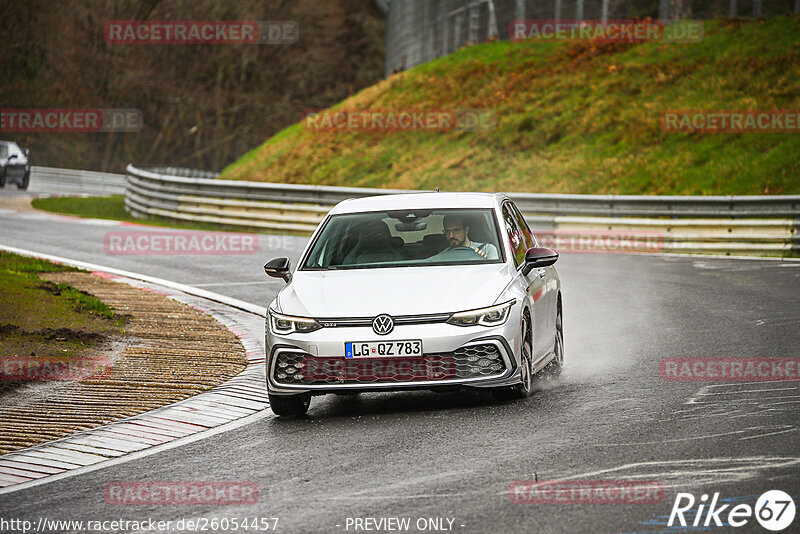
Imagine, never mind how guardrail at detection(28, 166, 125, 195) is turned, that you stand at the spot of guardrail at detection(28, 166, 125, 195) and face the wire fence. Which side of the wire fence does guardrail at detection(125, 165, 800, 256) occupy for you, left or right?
right

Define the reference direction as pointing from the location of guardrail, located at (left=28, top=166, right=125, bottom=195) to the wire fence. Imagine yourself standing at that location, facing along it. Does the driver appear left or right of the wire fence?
right

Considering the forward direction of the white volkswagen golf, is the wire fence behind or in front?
behind

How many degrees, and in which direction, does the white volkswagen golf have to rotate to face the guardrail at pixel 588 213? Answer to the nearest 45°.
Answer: approximately 180°

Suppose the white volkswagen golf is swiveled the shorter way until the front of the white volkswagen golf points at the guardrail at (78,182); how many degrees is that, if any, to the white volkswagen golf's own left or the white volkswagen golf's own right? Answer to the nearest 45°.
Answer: approximately 180°

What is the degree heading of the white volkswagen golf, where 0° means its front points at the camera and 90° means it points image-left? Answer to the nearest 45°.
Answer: approximately 0°
